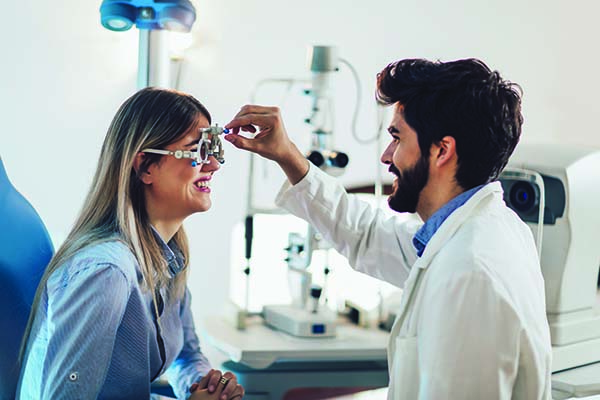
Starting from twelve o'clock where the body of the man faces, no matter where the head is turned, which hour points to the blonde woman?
The blonde woman is roughly at 12 o'clock from the man.

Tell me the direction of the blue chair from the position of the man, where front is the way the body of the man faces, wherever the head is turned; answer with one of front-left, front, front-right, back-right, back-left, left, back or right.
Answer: front

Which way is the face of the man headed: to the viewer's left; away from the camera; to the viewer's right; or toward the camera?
to the viewer's left

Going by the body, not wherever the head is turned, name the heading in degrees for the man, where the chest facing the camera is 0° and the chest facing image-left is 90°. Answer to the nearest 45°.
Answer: approximately 90°

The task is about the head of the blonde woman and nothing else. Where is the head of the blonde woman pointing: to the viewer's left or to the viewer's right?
to the viewer's right
